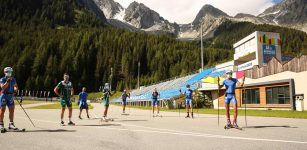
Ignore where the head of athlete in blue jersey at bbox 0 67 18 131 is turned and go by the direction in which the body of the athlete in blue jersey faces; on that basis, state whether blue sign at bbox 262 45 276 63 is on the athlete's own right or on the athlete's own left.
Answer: on the athlete's own left

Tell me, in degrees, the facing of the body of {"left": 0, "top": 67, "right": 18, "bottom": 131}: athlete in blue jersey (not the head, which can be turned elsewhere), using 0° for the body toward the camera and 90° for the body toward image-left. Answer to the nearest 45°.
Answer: approximately 0°

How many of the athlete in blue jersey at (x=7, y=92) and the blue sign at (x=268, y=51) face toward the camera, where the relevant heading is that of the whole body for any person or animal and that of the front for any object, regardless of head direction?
2

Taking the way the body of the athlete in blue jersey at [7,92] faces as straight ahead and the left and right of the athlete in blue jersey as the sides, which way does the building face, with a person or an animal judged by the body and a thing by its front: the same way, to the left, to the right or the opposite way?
to the right

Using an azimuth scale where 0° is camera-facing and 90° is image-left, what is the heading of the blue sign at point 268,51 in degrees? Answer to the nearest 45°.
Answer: approximately 0°

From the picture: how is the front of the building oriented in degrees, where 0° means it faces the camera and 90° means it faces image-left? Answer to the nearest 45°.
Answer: approximately 45°
